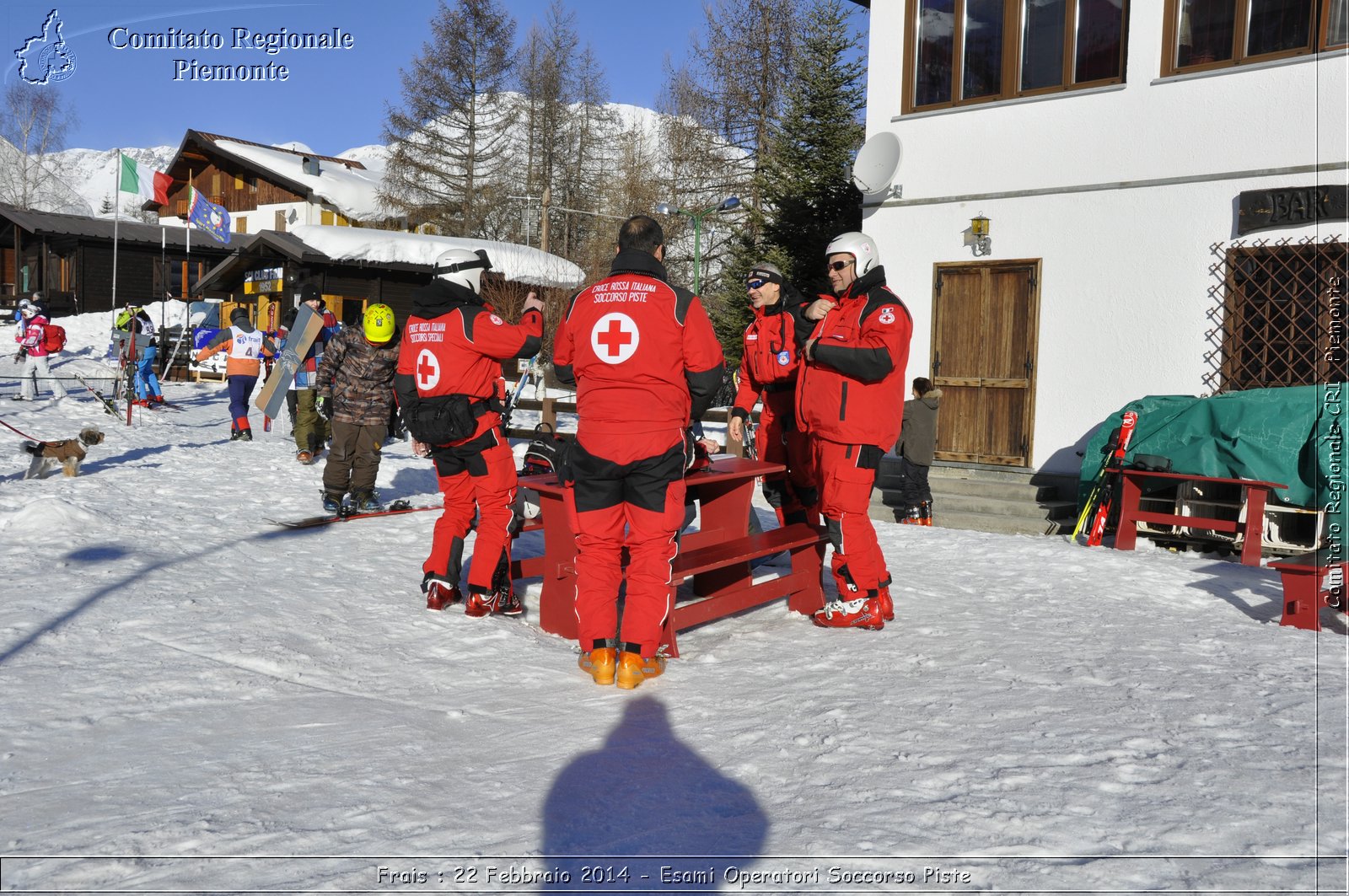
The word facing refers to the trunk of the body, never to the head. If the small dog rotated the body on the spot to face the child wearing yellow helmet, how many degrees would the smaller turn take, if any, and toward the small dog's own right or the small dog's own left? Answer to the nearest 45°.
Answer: approximately 45° to the small dog's own right

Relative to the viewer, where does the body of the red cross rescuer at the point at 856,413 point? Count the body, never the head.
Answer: to the viewer's left

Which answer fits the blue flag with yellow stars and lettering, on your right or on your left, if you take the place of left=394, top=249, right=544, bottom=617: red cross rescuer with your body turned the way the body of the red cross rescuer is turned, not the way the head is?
on your left

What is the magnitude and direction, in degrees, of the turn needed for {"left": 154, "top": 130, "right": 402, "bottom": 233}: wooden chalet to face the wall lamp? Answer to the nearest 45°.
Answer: approximately 45° to its left

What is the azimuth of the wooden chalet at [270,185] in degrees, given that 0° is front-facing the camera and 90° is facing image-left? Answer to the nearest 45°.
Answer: approximately 45°

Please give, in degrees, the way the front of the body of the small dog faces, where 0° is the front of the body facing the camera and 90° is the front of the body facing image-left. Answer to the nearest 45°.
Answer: approximately 270°

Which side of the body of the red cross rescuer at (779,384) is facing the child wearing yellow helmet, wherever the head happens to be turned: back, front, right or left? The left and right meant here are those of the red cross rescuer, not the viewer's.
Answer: right

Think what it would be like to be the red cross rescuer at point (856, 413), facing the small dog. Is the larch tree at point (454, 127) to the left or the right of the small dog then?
right
